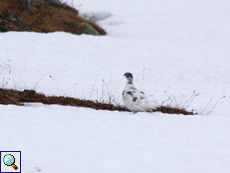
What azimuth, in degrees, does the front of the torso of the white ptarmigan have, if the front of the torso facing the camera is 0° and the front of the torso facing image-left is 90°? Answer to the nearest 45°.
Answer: approximately 90°
